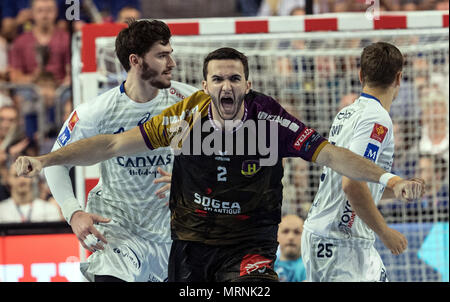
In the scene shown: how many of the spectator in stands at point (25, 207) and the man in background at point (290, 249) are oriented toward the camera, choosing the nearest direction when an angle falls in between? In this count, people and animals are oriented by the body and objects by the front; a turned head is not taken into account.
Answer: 2

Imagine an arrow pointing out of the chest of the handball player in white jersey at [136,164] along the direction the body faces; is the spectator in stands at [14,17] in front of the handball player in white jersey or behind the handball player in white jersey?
behind

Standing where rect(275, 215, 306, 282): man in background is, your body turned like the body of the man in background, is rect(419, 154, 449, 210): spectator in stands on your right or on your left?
on your left

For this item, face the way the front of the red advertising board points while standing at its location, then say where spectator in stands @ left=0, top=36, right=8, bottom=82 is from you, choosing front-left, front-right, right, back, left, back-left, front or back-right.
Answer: back

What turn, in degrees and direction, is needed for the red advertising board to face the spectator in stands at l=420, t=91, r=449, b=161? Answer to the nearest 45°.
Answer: approximately 90° to its left

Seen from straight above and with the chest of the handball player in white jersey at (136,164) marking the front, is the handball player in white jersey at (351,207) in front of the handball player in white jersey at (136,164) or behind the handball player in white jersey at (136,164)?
in front

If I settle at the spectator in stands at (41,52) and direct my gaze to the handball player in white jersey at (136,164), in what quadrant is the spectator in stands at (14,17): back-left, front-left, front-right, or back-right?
back-right

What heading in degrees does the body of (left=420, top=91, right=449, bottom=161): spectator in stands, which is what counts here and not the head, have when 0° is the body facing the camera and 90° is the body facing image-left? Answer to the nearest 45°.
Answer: approximately 0°

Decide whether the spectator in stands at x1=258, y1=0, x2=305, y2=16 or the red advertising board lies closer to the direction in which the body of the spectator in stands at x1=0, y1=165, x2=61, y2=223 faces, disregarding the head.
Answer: the red advertising board

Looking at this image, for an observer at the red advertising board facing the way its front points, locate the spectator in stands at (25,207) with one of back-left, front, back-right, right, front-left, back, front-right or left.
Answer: back
